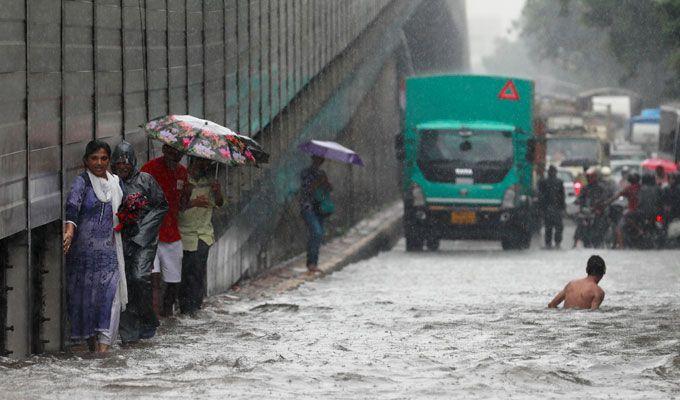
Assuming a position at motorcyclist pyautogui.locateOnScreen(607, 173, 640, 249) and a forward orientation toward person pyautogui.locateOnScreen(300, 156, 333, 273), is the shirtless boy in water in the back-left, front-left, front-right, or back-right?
front-left

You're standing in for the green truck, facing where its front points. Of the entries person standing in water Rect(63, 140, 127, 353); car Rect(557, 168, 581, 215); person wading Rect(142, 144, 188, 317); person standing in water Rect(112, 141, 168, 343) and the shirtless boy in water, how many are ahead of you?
4

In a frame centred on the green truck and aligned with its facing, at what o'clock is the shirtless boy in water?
The shirtless boy in water is roughly at 12 o'clock from the green truck.

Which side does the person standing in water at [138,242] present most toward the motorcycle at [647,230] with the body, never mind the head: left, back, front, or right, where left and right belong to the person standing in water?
back

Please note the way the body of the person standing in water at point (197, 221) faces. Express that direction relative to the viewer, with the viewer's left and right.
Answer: facing the viewer and to the left of the viewer

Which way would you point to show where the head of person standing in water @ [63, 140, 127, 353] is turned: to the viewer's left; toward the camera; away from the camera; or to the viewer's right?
toward the camera

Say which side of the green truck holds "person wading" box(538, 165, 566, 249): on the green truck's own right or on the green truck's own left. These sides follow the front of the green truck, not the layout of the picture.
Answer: on the green truck's own left

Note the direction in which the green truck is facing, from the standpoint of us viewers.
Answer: facing the viewer

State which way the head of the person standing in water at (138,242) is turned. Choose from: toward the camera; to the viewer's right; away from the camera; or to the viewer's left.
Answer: toward the camera

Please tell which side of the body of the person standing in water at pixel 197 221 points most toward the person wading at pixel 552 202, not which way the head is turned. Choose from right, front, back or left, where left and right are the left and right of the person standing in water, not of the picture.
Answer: back
